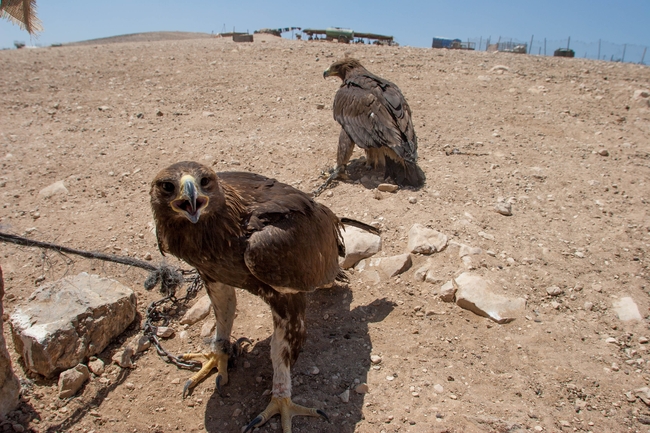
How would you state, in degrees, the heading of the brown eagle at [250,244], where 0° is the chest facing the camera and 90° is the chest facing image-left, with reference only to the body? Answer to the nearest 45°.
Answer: approximately 45°

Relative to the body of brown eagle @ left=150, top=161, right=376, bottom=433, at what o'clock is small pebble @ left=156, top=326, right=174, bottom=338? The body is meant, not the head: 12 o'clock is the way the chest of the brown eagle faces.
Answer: The small pebble is roughly at 3 o'clock from the brown eagle.

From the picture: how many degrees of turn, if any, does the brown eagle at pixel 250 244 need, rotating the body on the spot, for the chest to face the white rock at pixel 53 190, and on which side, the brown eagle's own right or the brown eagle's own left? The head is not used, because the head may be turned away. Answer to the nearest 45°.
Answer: approximately 90° to the brown eagle's own right

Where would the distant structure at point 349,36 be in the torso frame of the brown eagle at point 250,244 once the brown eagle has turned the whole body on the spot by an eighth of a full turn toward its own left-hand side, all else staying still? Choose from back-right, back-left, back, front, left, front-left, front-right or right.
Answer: back

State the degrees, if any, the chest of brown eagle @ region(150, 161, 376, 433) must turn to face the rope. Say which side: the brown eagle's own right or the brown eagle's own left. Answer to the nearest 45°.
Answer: approximately 90° to the brown eagle's own right

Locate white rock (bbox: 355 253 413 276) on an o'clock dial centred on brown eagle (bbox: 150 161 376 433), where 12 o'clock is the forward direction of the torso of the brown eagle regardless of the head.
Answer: The white rock is roughly at 6 o'clock from the brown eagle.

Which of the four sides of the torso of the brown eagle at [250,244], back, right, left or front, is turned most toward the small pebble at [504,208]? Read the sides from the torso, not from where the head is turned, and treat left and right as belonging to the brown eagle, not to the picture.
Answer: back

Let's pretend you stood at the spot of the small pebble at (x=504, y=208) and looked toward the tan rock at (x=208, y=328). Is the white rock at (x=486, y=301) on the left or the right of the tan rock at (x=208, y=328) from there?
left

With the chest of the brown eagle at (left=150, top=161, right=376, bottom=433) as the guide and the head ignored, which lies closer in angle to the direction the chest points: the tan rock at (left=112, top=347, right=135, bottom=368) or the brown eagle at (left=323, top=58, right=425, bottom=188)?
the tan rock

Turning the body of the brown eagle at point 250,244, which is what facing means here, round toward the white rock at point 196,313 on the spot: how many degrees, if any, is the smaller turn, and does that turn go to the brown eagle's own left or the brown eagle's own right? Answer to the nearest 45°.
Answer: approximately 90° to the brown eagle's own right

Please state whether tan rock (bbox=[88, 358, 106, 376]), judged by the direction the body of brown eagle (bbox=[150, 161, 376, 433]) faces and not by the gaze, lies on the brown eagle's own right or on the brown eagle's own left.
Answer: on the brown eagle's own right

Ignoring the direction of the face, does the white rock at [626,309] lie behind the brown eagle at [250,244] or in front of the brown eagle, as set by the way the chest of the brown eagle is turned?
behind
